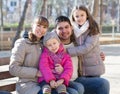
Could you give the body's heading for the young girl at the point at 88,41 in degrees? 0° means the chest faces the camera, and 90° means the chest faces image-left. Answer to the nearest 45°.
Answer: approximately 45°

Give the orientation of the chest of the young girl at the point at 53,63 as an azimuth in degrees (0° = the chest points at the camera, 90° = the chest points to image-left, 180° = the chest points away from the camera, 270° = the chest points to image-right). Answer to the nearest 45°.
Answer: approximately 0°

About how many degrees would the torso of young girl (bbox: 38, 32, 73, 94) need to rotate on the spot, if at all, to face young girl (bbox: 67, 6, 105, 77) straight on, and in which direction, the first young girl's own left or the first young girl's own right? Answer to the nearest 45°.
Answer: approximately 135° to the first young girl's own left
